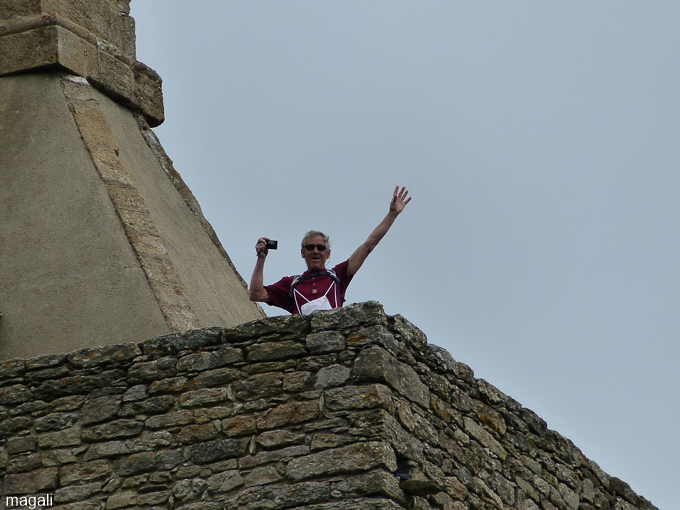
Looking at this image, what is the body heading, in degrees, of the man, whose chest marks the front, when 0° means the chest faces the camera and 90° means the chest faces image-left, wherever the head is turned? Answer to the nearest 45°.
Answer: approximately 0°

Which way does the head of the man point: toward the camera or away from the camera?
toward the camera
